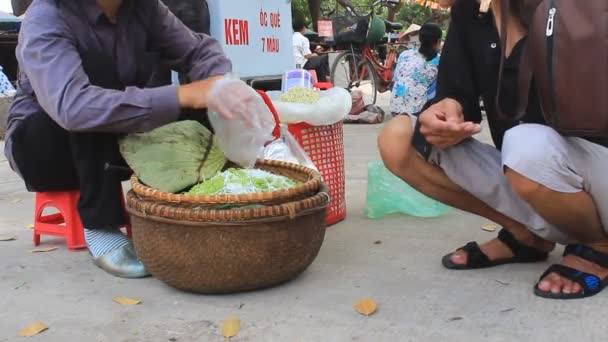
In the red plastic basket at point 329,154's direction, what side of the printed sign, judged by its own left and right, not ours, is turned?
front

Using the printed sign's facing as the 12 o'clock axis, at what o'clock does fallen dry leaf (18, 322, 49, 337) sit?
The fallen dry leaf is roughly at 12 o'clock from the printed sign.

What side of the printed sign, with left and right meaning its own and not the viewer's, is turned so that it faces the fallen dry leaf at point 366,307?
front

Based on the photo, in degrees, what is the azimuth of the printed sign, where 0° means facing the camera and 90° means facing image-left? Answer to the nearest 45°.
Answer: approximately 0°

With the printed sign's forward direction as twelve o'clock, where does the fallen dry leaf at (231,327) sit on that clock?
The fallen dry leaf is roughly at 12 o'clock from the printed sign.

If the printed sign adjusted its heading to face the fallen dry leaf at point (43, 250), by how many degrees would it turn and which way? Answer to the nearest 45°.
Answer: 0° — it already faces it

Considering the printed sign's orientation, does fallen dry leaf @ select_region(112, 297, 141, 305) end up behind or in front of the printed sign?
in front

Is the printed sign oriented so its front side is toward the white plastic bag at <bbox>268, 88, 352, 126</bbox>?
yes

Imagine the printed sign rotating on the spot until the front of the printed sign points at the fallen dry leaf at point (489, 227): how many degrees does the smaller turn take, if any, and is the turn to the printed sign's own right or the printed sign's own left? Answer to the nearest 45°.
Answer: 0° — it already faces it

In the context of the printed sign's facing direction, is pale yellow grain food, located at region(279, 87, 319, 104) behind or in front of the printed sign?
in front

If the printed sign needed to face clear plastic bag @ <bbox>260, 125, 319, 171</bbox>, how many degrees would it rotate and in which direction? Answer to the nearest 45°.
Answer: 0° — it already faces it

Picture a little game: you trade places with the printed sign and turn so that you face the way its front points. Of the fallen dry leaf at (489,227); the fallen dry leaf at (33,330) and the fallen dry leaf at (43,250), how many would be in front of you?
3
